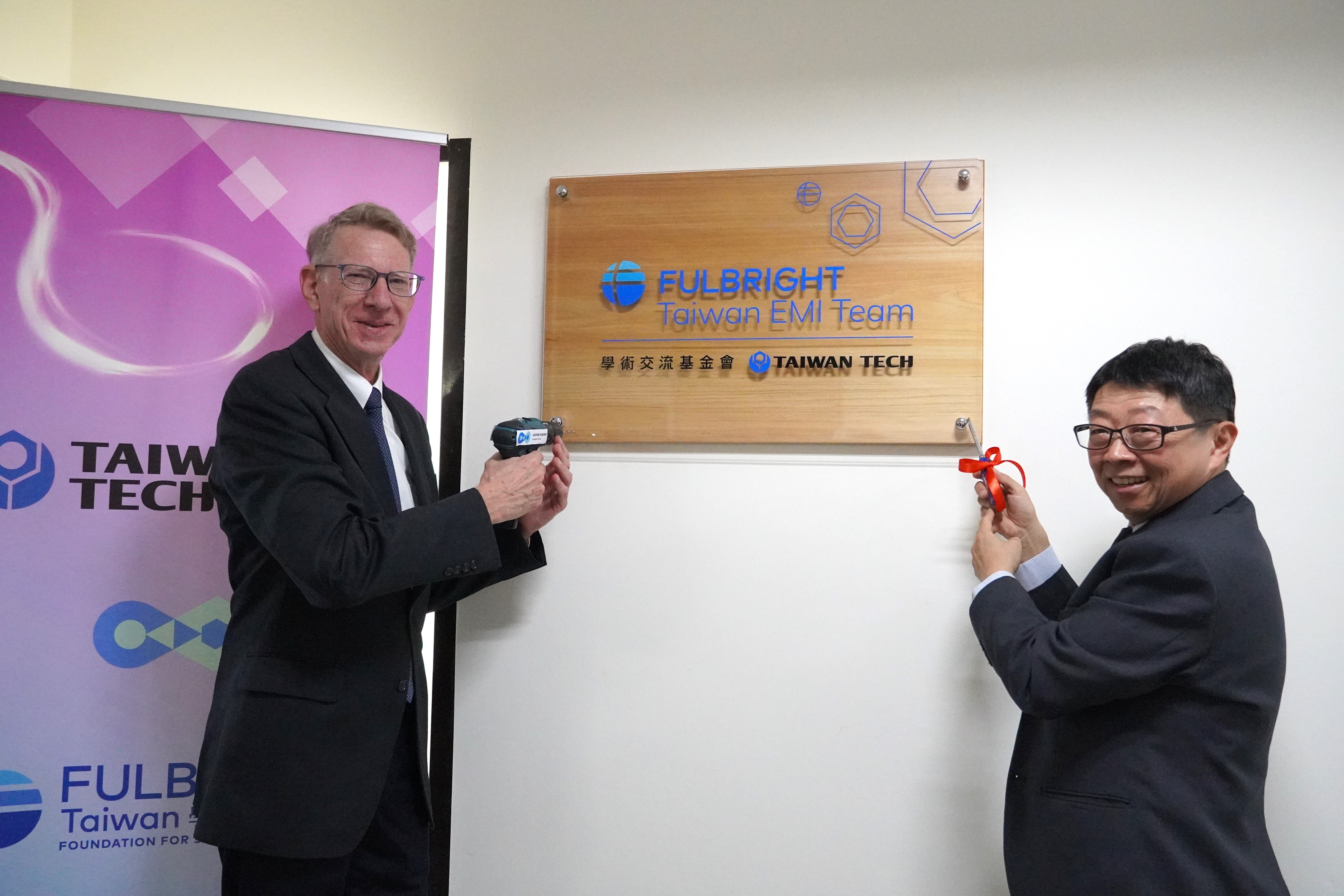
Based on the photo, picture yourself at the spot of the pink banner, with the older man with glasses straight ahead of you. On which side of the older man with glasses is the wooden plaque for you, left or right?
left

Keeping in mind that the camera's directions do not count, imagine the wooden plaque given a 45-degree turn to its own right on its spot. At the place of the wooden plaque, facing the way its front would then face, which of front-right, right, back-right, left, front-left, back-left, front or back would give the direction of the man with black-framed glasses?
left

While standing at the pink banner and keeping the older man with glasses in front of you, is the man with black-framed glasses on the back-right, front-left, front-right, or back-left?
front-left

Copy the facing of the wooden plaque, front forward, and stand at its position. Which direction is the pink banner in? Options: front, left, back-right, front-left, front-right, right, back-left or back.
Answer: right

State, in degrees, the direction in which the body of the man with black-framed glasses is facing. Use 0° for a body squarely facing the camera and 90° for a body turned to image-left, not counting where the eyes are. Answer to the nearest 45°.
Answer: approximately 90°

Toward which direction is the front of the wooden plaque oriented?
toward the camera

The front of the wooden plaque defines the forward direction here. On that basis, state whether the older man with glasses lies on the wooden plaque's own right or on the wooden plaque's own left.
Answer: on the wooden plaque's own right

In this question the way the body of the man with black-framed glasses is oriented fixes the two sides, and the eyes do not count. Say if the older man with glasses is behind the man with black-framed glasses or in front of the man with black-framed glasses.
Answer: in front

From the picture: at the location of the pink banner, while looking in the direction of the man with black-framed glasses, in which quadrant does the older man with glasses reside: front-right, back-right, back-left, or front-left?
front-right
